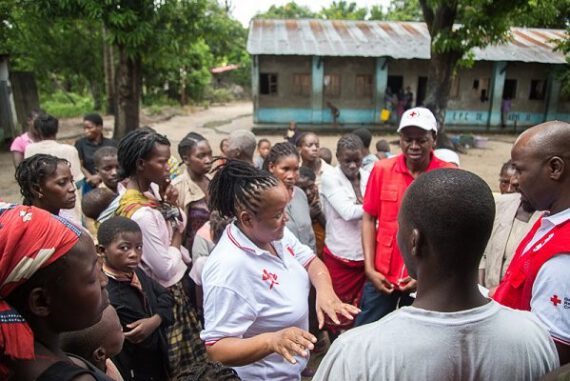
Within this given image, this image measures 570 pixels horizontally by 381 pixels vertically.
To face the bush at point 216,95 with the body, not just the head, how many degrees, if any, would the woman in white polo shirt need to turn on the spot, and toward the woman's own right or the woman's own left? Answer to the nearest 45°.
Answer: approximately 135° to the woman's own left

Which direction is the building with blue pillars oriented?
toward the camera

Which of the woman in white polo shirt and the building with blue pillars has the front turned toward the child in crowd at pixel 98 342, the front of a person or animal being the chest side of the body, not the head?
the building with blue pillars

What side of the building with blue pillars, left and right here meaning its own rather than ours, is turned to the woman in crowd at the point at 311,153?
front

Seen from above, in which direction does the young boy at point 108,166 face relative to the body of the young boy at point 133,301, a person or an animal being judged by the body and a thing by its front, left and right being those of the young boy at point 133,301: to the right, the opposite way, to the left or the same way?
the same way

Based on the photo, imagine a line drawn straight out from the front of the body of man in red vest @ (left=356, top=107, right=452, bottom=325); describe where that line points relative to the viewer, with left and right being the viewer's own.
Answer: facing the viewer

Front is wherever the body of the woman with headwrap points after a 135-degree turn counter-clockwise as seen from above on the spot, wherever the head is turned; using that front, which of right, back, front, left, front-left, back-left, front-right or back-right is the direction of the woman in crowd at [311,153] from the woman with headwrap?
right

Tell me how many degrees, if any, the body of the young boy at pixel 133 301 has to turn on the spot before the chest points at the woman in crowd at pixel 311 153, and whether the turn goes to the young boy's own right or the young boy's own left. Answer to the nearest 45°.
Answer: approximately 90° to the young boy's own left

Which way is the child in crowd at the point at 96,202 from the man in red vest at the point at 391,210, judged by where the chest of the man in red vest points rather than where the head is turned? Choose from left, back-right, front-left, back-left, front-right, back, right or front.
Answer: right

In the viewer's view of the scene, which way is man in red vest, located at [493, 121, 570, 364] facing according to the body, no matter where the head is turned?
to the viewer's left

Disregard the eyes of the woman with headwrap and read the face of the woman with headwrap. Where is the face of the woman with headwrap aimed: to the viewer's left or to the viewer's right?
to the viewer's right

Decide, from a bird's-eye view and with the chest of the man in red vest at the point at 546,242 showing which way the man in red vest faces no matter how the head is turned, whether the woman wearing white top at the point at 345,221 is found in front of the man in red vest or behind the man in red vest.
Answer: in front

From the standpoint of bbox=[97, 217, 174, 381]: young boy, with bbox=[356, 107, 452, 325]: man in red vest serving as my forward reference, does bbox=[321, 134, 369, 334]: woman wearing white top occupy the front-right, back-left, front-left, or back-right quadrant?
front-left

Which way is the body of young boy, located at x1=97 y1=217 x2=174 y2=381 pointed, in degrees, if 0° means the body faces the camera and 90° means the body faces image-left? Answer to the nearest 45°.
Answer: approximately 315°

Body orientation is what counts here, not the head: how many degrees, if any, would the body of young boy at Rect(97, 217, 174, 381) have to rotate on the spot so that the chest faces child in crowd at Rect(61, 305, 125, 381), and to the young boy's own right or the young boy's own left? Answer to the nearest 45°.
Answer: approximately 45° to the young boy's own right

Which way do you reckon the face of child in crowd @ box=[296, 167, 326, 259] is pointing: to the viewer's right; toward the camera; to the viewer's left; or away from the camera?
toward the camera

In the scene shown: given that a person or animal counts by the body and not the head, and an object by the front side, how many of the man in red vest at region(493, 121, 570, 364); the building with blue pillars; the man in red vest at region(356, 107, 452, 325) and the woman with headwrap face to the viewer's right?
1

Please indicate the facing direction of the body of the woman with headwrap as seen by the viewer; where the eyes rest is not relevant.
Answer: to the viewer's right

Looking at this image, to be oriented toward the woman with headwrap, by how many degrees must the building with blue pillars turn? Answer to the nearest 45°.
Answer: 0° — it already faces them

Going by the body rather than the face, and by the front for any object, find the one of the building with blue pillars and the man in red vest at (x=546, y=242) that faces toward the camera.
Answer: the building with blue pillars
